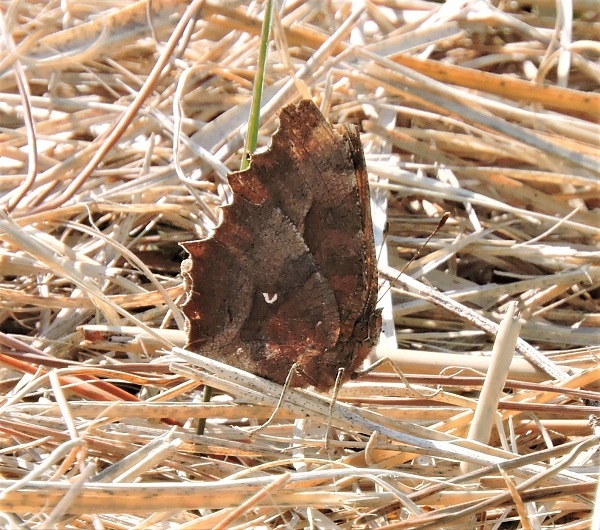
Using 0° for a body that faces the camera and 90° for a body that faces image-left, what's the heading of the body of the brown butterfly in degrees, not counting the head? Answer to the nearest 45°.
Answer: approximately 270°
